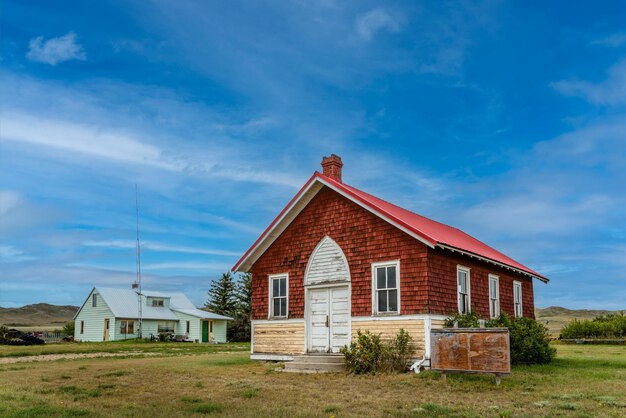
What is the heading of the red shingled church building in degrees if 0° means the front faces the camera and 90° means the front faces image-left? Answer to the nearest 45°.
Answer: approximately 45°

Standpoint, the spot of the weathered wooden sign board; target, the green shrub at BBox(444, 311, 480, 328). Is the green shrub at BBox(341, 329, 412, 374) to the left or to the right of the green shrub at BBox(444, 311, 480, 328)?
left

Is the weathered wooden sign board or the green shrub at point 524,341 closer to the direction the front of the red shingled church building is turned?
the weathered wooden sign board

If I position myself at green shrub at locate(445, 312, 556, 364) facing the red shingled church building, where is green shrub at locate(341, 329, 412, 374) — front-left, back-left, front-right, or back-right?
front-left

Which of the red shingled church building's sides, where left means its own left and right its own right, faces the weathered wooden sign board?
left

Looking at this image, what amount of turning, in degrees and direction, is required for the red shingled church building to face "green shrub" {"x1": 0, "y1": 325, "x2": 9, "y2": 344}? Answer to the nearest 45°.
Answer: approximately 90° to its right
